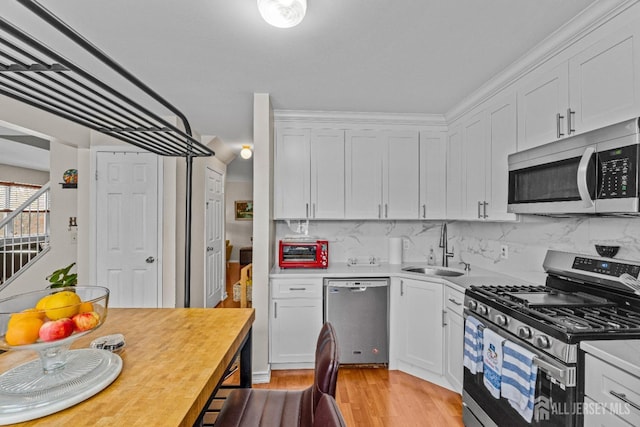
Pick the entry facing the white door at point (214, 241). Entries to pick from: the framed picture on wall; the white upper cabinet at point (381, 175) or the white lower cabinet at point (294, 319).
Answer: the framed picture on wall

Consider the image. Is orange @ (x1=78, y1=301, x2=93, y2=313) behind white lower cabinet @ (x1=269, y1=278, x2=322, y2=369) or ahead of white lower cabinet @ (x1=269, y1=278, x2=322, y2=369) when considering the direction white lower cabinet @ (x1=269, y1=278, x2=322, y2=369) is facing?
ahead

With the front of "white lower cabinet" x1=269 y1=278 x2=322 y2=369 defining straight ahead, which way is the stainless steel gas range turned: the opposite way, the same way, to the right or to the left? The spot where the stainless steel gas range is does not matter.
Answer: to the right

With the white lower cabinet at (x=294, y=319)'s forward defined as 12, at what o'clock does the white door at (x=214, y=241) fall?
The white door is roughly at 5 o'clock from the white lower cabinet.

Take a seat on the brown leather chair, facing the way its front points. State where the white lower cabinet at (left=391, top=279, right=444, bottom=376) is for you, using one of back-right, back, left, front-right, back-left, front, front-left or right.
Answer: back-right

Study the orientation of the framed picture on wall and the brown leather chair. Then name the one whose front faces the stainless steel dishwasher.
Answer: the framed picture on wall

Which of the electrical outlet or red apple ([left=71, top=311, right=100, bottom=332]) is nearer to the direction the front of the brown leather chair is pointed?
the red apple

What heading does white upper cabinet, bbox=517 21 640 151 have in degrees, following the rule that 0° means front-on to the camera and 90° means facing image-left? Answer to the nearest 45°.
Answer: approximately 45°

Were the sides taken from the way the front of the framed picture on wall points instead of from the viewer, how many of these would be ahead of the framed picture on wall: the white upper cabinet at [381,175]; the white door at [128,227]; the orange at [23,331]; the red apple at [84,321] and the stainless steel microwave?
5

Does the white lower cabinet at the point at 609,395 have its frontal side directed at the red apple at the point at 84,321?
yes

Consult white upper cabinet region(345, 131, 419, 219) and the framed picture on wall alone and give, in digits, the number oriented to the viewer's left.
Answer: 0

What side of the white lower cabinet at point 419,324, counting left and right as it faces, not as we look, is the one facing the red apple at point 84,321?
front
